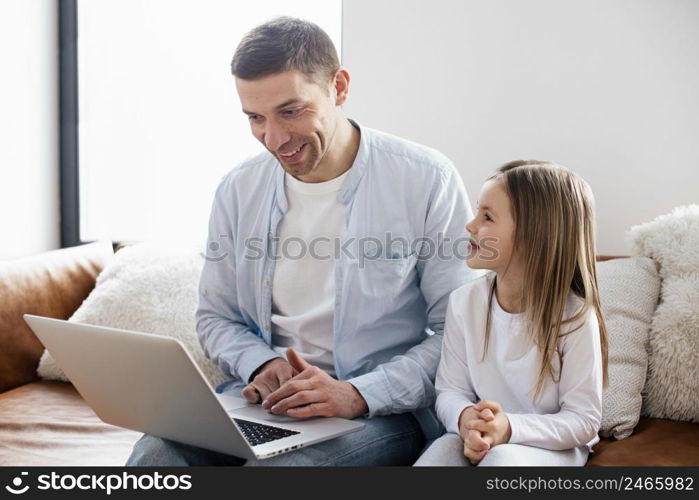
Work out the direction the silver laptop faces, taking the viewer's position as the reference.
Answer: facing away from the viewer and to the right of the viewer

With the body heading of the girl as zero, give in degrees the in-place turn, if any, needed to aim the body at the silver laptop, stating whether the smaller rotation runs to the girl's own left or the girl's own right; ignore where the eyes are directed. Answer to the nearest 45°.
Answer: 0° — they already face it

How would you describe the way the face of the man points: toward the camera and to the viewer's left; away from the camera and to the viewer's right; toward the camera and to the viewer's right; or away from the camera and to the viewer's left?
toward the camera and to the viewer's left

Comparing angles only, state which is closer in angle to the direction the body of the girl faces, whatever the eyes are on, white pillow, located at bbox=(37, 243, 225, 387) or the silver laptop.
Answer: the silver laptop

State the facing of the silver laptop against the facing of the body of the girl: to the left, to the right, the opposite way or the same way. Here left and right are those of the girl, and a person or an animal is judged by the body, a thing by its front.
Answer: the opposite way

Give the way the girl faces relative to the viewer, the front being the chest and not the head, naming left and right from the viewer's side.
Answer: facing the viewer and to the left of the viewer

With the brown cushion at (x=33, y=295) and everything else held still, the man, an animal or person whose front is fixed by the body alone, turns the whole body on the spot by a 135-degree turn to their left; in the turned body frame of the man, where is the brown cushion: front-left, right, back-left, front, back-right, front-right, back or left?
back-left

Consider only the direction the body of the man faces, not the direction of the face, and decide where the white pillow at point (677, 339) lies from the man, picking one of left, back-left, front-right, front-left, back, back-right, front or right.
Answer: back-left

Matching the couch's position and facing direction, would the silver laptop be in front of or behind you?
in front

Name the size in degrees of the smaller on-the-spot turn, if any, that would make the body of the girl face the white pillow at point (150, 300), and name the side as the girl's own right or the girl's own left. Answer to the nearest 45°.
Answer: approximately 90° to the girl's own right

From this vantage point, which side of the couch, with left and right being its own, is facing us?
front

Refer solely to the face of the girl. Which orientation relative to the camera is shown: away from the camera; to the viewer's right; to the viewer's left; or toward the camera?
to the viewer's left

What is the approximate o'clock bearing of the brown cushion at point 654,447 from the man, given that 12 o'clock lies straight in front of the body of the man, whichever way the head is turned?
The brown cushion is roughly at 8 o'clock from the man.

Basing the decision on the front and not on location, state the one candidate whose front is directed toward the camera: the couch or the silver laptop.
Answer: the couch

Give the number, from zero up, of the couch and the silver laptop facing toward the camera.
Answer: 1
